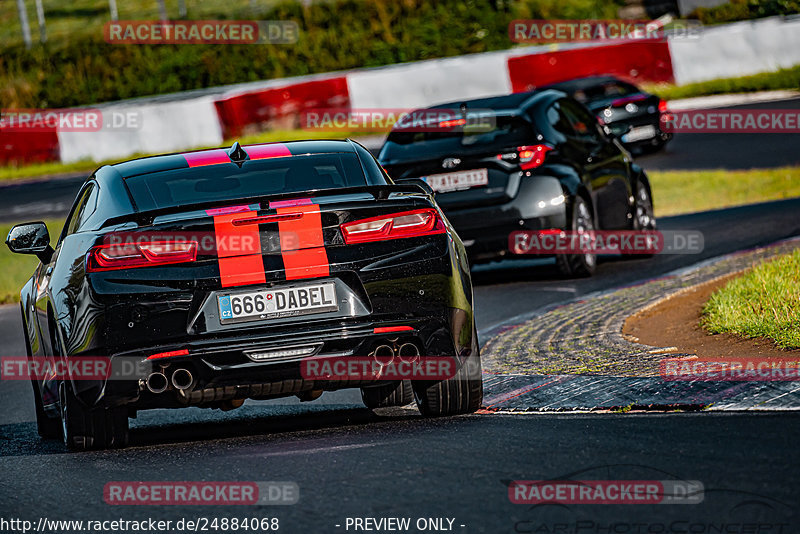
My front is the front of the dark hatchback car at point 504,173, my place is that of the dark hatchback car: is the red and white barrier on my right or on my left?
on my left

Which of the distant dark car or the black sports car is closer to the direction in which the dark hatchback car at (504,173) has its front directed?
the distant dark car

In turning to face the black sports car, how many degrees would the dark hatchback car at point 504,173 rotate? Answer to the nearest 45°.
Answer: approximately 135° to its right

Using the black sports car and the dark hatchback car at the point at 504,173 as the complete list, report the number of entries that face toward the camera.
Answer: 0

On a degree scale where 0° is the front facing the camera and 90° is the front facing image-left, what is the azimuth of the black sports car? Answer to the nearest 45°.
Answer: approximately 180°

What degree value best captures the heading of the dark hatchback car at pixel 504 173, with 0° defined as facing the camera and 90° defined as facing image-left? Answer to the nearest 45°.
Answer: approximately 225°

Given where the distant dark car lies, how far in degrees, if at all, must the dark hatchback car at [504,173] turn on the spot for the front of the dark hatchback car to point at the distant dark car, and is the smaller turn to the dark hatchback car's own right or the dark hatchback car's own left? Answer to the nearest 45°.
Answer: approximately 45° to the dark hatchback car's own left

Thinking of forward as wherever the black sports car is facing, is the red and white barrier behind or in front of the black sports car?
in front

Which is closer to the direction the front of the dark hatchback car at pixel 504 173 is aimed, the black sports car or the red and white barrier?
the red and white barrier
